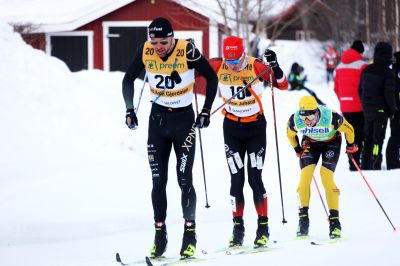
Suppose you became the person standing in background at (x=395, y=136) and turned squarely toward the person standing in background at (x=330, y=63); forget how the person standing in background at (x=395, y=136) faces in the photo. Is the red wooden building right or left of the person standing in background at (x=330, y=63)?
left

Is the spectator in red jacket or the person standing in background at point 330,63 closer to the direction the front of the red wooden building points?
the spectator in red jacket

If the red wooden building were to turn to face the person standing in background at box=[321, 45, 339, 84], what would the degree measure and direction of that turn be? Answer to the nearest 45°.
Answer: approximately 135° to its left

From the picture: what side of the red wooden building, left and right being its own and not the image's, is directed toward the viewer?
front

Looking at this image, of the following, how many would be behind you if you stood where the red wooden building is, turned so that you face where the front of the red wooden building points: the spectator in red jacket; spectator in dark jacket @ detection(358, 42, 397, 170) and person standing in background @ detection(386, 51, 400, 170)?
0
